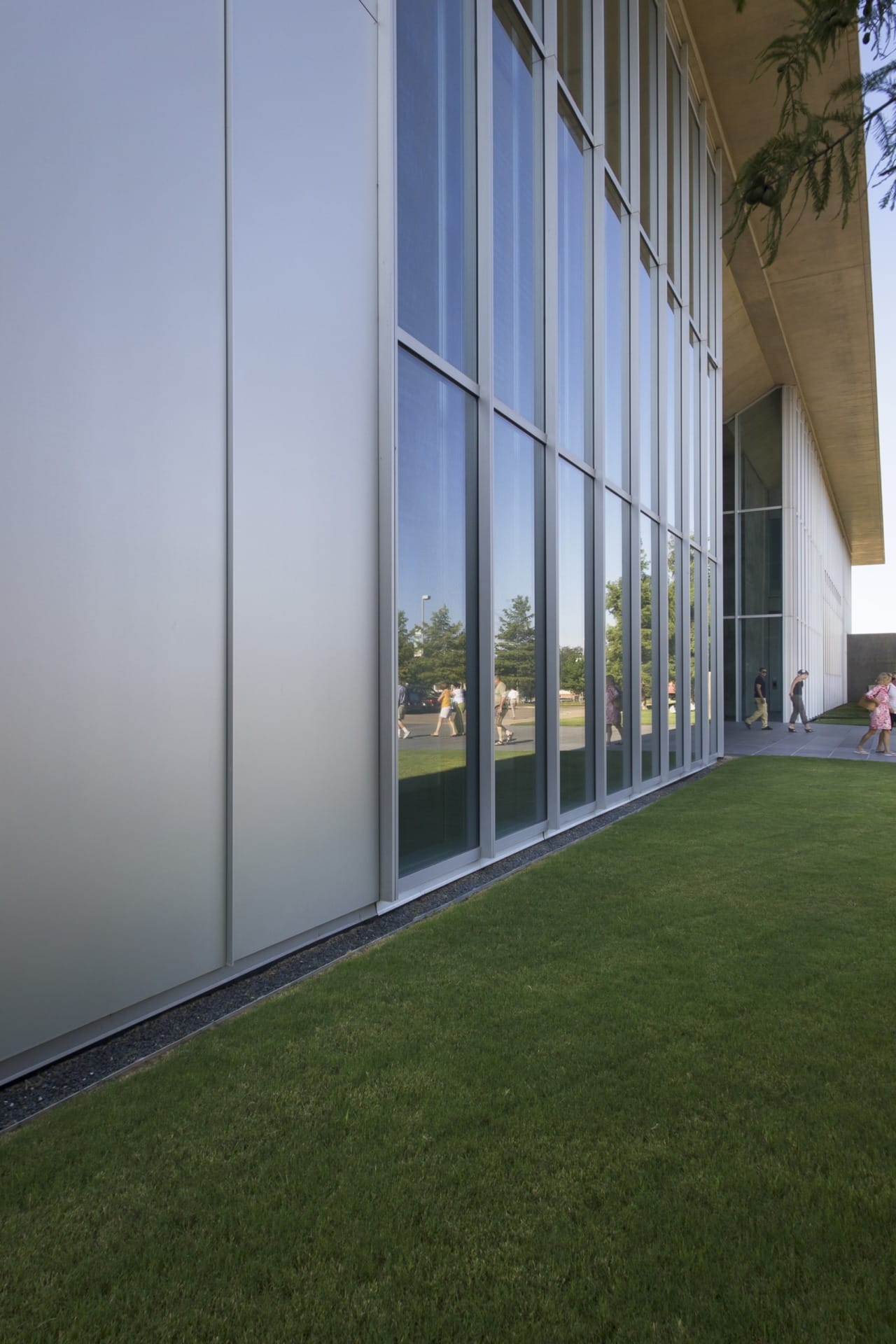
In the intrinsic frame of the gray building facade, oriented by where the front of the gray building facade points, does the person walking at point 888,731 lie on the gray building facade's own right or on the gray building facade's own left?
on the gray building facade's own left

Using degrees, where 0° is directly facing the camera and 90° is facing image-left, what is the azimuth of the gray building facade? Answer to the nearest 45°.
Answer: approximately 315°

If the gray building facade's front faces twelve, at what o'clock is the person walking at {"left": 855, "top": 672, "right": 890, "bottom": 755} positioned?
The person walking is roughly at 9 o'clock from the gray building facade.
